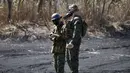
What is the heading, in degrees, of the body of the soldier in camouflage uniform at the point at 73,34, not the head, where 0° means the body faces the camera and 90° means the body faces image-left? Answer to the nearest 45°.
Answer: approximately 90°
